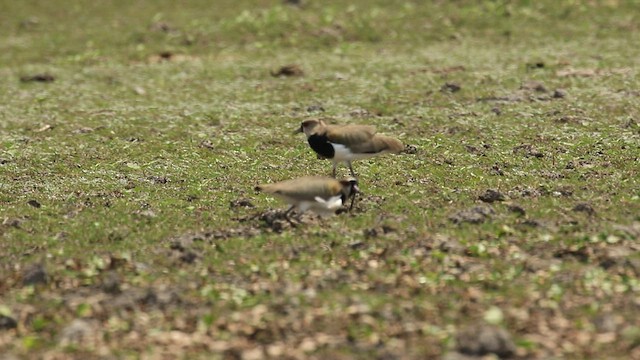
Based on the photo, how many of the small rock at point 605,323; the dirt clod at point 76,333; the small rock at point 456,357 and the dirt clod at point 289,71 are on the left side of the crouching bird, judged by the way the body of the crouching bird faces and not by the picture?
1

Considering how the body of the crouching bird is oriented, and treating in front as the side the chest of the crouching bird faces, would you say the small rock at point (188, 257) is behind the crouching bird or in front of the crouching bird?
behind

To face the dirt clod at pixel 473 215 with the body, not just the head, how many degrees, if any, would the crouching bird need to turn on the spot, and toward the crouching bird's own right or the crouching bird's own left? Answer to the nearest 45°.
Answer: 0° — it already faces it

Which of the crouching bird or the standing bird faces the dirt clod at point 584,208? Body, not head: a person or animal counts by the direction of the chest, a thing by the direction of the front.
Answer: the crouching bird

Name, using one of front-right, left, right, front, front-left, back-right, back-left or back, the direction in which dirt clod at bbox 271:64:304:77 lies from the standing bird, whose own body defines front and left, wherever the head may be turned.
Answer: right

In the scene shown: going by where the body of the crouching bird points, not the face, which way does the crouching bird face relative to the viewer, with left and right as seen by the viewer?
facing to the right of the viewer

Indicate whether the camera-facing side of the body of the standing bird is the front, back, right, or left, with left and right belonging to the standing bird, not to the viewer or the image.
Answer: left

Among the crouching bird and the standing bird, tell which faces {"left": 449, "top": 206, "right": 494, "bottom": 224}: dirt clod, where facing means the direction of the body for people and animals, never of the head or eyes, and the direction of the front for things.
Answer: the crouching bird

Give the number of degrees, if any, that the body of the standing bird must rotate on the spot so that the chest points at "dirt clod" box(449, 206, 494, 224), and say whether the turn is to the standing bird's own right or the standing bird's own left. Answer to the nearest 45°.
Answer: approximately 135° to the standing bird's own left

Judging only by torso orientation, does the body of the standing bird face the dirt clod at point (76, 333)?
no

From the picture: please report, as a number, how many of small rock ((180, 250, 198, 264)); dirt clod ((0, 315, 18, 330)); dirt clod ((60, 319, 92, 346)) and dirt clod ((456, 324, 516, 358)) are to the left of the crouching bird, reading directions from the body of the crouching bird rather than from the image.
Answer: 0

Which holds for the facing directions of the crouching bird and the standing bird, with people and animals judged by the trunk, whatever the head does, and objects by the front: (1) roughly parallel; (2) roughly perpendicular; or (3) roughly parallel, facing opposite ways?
roughly parallel, facing opposite ways

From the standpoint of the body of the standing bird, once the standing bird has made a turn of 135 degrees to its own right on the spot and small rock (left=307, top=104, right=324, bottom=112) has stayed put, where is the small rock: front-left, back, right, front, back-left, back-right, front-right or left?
front-left

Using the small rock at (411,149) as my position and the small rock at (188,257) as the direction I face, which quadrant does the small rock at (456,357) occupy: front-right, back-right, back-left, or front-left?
front-left

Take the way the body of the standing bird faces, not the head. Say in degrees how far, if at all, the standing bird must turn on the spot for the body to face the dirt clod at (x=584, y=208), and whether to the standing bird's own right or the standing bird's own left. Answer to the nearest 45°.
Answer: approximately 180°

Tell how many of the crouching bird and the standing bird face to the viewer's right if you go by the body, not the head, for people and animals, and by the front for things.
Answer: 1

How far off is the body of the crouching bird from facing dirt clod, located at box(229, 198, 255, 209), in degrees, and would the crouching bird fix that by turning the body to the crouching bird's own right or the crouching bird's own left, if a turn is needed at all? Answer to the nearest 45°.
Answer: approximately 135° to the crouching bird's own left
